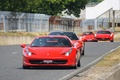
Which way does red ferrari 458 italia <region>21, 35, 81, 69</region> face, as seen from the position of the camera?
facing the viewer
